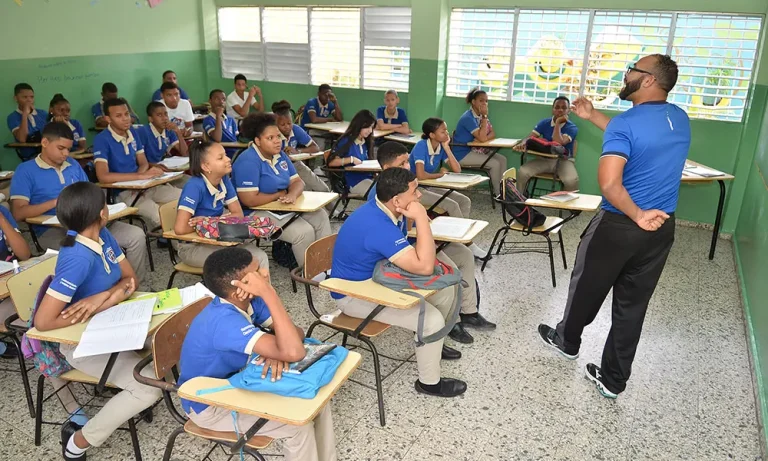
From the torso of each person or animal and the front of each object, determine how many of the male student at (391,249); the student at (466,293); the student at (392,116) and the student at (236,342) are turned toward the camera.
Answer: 1

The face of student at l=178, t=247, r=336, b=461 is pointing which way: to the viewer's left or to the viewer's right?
to the viewer's right

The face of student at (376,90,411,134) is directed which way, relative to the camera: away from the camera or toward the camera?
toward the camera

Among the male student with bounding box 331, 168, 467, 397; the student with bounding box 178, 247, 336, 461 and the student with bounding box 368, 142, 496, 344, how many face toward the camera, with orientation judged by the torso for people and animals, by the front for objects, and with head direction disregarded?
0

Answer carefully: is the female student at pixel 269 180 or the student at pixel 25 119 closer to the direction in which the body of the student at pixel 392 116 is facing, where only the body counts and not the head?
the female student

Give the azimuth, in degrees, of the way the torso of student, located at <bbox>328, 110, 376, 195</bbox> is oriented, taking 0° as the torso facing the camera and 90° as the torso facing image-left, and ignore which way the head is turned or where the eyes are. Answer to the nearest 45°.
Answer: approximately 315°

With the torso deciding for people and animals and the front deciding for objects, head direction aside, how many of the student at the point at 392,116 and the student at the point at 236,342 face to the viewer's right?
1

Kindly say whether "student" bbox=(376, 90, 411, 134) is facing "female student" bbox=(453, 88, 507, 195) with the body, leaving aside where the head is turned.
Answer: no

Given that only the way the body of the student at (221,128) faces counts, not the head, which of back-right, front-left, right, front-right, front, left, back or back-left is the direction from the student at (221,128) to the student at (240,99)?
back-left

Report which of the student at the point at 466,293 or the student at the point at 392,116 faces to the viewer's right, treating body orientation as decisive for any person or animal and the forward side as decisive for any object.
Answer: the student at the point at 466,293

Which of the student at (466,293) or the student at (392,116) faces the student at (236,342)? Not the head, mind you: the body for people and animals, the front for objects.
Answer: the student at (392,116)

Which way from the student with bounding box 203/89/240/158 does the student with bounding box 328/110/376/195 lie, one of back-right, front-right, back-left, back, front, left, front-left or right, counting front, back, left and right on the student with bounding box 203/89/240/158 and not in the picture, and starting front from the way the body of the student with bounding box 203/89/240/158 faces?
front

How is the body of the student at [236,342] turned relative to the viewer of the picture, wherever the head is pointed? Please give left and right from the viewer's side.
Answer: facing to the right of the viewer

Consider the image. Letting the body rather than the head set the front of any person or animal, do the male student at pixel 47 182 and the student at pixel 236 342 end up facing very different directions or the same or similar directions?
same or similar directions

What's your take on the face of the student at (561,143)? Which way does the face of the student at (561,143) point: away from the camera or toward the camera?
toward the camera

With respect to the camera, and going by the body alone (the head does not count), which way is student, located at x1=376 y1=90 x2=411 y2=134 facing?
toward the camera

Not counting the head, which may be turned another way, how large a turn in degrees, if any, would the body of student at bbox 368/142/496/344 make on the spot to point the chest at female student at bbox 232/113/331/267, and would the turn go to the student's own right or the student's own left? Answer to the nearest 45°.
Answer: approximately 180°

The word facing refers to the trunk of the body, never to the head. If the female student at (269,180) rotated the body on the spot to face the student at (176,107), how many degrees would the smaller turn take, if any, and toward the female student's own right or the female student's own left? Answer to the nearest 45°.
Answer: approximately 135° to the female student's own left

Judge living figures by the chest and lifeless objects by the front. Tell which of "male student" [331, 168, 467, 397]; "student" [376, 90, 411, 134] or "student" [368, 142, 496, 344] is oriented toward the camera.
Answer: "student" [376, 90, 411, 134]

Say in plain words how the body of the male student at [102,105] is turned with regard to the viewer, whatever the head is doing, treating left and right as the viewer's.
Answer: facing the viewer and to the right of the viewer
